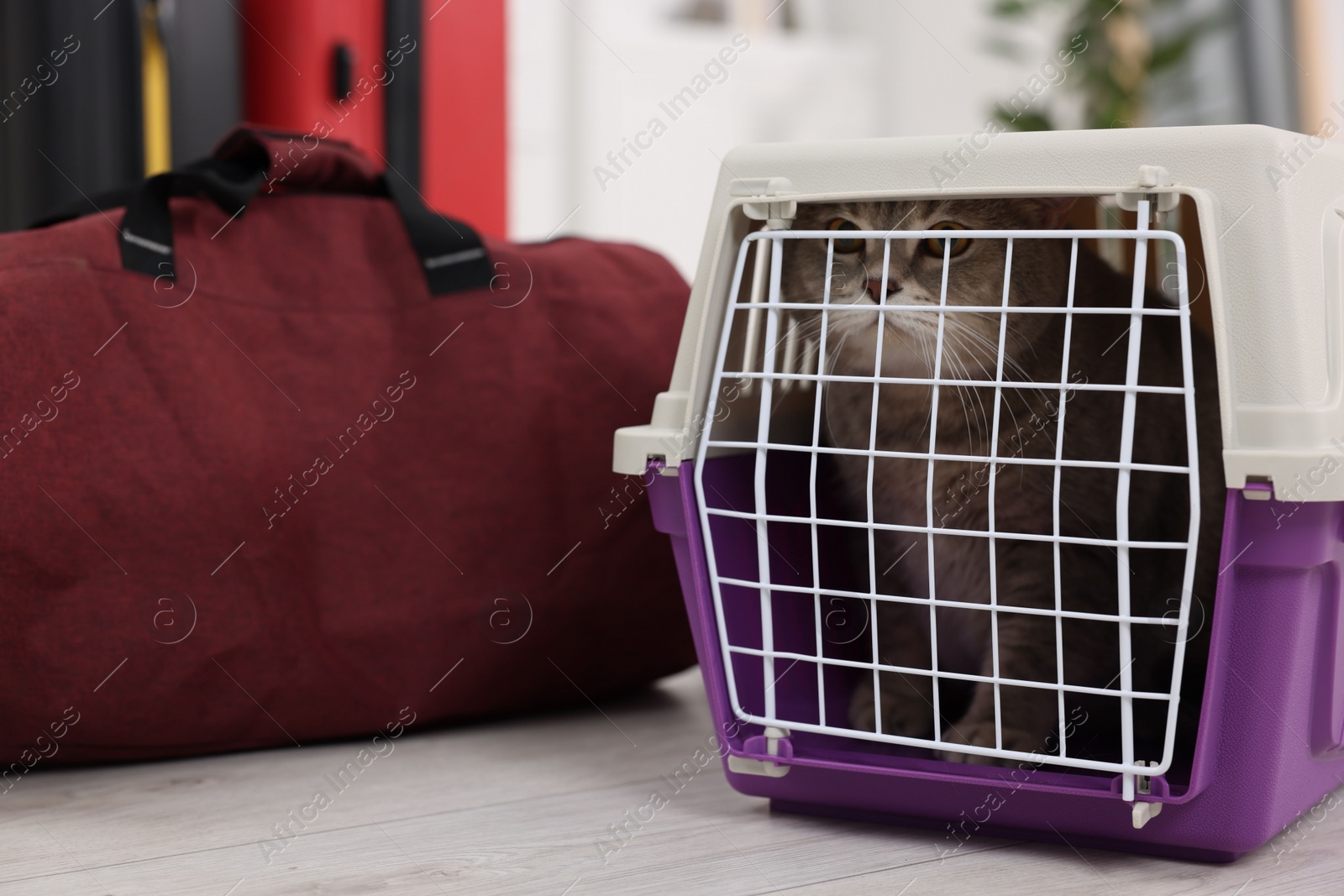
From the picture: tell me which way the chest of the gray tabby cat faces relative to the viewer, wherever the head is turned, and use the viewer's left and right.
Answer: facing the viewer and to the left of the viewer

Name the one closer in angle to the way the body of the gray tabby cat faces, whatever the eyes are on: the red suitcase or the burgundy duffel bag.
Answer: the burgundy duffel bag

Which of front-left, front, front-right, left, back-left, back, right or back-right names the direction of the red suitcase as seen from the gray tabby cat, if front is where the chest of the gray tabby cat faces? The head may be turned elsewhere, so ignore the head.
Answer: right

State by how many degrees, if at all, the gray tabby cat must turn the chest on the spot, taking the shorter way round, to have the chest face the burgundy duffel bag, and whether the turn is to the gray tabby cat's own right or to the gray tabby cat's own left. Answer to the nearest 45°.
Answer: approximately 45° to the gray tabby cat's own right
